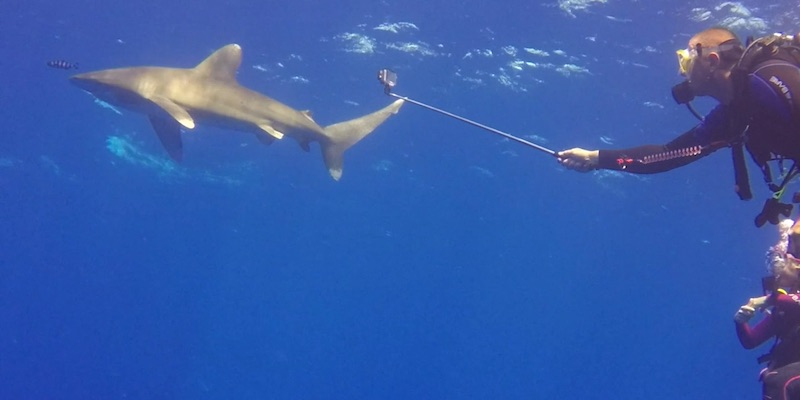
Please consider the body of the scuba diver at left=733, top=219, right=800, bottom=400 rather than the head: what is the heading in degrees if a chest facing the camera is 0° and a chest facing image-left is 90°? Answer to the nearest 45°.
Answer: approximately 90°

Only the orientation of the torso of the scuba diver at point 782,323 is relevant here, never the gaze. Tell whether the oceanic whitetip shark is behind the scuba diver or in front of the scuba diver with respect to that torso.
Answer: in front

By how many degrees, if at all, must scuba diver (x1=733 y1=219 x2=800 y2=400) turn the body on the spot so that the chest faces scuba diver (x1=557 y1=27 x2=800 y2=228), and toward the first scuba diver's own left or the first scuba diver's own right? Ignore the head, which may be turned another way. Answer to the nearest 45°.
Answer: approximately 45° to the first scuba diver's own left

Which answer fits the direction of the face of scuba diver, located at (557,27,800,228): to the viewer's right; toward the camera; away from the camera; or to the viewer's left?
to the viewer's left

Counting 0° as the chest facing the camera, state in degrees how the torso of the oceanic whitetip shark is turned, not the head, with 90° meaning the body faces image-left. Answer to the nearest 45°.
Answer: approximately 90°

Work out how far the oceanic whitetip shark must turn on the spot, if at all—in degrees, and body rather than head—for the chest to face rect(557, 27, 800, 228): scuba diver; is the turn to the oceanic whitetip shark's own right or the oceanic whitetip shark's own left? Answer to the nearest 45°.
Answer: approximately 135° to the oceanic whitetip shark's own left

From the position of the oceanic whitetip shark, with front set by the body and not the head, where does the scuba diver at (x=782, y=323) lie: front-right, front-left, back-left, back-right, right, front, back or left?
back-left

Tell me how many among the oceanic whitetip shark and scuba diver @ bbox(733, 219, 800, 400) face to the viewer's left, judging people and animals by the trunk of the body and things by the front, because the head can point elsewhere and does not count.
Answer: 2

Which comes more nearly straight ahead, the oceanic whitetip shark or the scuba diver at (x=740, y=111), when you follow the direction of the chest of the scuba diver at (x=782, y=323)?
the oceanic whitetip shark
